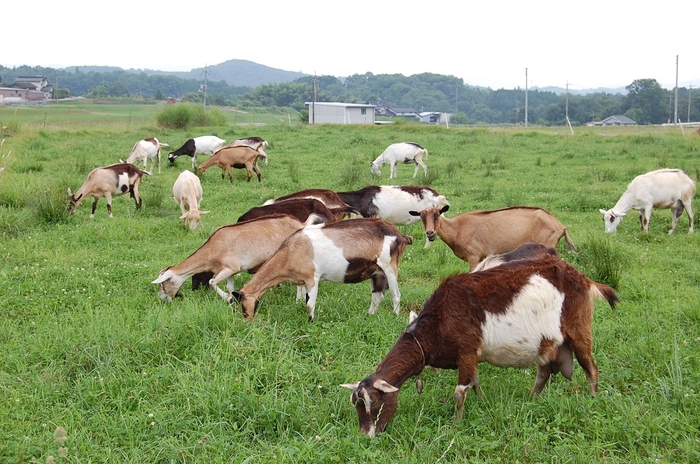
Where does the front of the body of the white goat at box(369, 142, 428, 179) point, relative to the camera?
to the viewer's left

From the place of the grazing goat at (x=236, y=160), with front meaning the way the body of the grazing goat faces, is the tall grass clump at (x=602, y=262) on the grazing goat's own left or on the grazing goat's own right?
on the grazing goat's own left

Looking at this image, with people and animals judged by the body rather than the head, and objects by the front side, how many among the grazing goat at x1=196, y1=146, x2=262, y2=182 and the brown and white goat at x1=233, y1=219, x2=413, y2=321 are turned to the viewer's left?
2

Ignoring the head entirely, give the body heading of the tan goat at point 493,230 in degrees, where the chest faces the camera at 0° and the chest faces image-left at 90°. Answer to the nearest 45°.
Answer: approximately 90°

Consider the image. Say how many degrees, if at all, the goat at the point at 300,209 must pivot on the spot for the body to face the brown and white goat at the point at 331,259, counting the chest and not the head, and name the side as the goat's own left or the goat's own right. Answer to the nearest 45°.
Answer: approximately 90° to the goat's own left

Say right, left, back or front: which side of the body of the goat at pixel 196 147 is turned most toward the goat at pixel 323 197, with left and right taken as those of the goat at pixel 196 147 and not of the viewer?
left

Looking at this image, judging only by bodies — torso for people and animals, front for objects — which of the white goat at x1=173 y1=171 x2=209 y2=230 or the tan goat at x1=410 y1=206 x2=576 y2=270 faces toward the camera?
the white goat

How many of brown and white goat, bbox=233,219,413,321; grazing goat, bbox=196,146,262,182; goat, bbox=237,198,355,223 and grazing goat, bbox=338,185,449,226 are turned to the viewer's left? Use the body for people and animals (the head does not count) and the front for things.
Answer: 4

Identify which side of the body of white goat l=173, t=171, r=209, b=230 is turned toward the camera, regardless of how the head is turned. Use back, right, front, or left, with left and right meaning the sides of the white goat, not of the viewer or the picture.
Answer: front

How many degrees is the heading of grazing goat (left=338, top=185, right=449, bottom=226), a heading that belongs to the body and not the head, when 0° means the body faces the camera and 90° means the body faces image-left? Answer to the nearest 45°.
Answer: approximately 90°

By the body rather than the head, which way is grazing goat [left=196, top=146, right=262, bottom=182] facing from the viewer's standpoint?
to the viewer's left

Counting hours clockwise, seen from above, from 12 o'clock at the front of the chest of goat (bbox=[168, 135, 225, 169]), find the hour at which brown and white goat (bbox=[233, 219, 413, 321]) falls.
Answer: The brown and white goat is roughly at 9 o'clock from the goat.

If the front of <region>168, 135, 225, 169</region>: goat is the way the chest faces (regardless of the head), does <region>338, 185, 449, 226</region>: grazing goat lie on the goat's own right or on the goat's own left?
on the goat's own left

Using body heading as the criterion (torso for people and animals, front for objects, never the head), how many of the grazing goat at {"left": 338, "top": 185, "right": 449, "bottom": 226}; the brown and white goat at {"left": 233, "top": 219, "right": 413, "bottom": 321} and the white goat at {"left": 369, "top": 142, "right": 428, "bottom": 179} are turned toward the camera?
0
